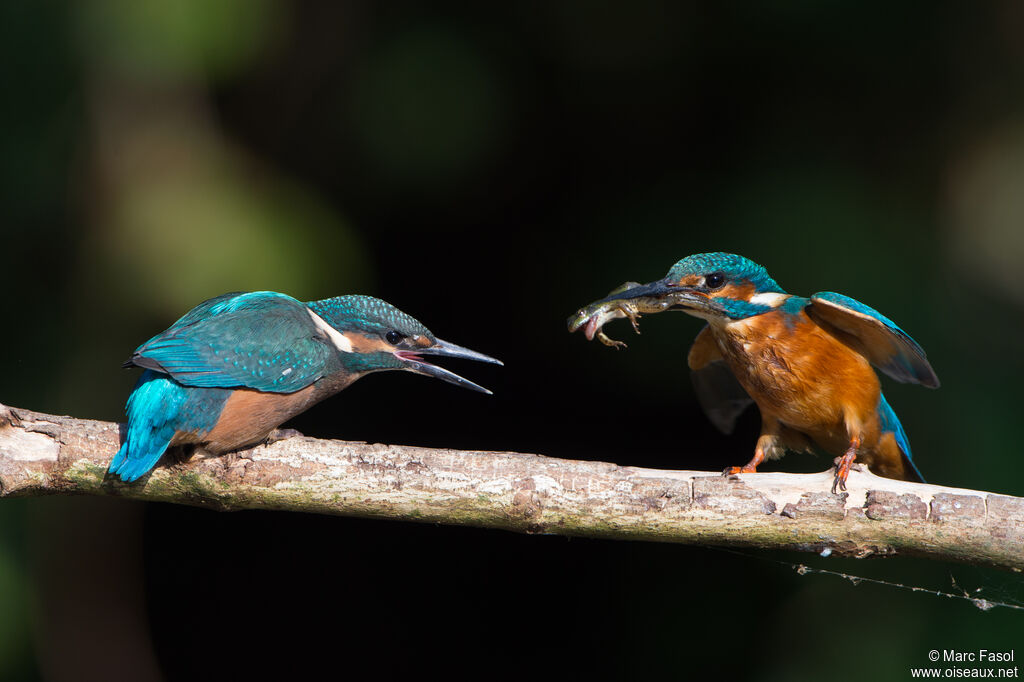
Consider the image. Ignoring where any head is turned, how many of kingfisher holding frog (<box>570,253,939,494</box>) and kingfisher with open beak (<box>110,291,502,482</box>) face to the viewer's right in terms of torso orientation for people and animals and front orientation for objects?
1

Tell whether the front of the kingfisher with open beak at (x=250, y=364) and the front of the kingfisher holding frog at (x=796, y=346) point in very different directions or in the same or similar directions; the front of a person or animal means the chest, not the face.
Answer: very different directions

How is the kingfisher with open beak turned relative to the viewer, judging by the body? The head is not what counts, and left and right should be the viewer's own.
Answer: facing to the right of the viewer

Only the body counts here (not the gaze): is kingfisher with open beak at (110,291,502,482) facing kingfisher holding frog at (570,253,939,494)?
yes
